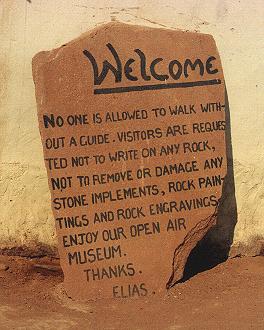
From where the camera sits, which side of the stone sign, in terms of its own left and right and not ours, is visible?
front
